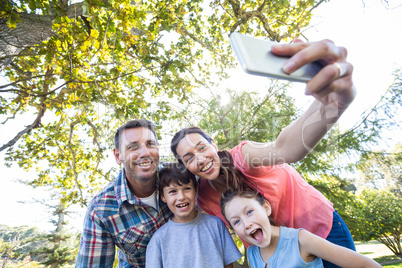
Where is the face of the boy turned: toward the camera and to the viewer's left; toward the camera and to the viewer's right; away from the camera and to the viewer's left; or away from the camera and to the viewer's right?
toward the camera and to the viewer's right

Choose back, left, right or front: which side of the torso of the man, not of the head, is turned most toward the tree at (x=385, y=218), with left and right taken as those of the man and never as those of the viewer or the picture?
left

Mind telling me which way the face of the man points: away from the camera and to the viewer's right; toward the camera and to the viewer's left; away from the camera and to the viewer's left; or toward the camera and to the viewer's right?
toward the camera and to the viewer's right

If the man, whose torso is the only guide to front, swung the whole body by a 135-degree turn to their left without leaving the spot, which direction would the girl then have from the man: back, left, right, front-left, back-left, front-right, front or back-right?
back-right

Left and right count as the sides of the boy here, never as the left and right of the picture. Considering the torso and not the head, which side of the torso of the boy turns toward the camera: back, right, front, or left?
front

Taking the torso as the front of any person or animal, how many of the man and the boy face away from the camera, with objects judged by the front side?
0

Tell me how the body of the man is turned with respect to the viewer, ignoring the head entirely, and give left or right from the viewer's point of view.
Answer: facing the viewer and to the right of the viewer

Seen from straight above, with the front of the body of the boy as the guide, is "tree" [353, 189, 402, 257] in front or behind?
behind
